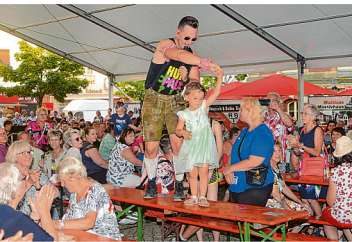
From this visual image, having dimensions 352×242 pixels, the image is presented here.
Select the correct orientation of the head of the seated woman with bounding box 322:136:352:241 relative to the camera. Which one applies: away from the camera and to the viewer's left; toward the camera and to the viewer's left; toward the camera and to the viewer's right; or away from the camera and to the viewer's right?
away from the camera and to the viewer's left

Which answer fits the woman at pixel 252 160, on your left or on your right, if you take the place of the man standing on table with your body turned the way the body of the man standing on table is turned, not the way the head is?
on your left

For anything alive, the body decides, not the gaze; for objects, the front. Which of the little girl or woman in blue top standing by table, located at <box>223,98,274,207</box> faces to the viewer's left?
the woman in blue top standing by table

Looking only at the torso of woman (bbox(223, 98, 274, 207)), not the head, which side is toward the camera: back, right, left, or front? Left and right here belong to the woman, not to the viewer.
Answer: left

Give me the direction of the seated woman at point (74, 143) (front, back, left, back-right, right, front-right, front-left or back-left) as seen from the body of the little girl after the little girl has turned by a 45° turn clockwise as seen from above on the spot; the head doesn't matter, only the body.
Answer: right

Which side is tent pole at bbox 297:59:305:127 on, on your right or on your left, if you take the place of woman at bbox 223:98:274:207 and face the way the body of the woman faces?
on your right

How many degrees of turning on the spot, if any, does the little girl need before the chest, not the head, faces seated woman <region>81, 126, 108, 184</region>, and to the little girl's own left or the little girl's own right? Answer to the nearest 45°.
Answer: approximately 135° to the little girl's own right
